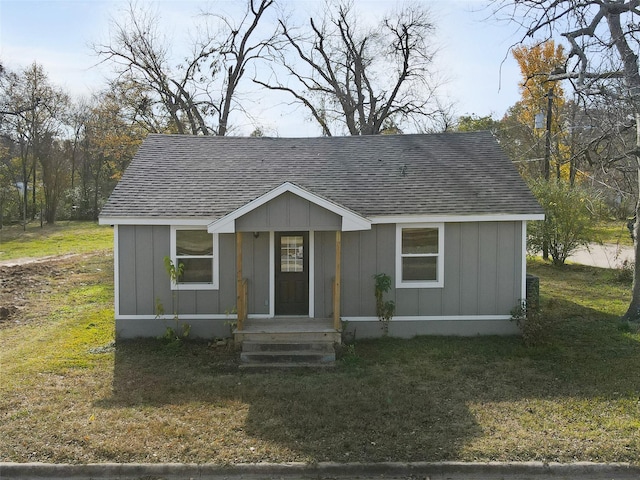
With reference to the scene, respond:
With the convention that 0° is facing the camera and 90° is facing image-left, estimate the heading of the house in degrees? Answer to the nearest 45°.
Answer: approximately 0°

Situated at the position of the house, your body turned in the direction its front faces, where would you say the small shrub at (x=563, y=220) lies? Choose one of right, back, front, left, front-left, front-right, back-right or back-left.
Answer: back-left

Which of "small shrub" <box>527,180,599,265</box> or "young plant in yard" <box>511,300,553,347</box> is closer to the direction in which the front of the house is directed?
the young plant in yard

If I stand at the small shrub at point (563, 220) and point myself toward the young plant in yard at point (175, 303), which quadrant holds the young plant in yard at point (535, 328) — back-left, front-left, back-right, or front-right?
front-left

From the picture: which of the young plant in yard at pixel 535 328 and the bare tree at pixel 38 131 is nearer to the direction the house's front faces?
the young plant in yard

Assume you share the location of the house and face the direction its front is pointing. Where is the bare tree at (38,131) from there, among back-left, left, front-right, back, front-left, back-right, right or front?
back-right

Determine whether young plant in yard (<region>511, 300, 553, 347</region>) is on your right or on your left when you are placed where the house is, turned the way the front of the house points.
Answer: on your left
